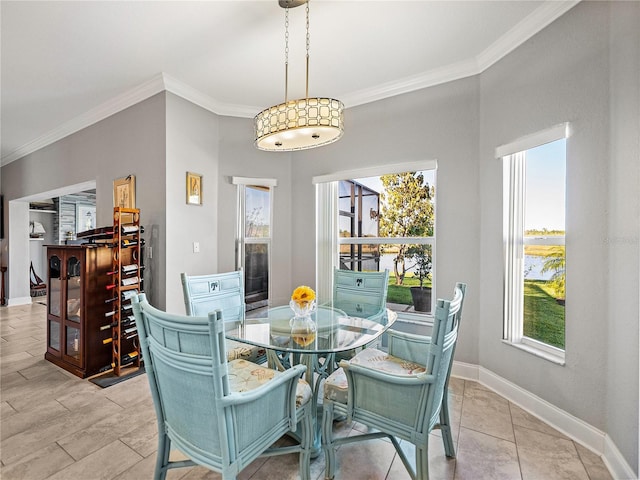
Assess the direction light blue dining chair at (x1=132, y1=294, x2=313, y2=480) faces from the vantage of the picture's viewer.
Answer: facing away from the viewer and to the right of the viewer

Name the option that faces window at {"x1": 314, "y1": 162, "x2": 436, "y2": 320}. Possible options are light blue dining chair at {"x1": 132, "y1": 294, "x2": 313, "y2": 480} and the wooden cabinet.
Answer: the light blue dining chair

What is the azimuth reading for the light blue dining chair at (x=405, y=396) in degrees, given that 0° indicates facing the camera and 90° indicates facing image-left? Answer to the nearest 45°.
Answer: approximately 135°

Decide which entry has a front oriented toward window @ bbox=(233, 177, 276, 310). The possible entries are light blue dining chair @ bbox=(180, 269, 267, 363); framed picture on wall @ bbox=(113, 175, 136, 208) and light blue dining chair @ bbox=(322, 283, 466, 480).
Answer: light blue dining chair @ bbox=(322, 283, 466, 480)

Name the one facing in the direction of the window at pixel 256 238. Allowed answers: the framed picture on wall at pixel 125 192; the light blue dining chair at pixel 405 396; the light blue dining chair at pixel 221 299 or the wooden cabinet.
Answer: the light blue dining chair at pixel 405 396

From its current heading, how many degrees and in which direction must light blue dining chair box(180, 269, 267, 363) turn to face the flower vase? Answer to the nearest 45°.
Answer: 0° — it already faces it

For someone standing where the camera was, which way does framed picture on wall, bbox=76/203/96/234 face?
facing the viewer and to the right of the viewer

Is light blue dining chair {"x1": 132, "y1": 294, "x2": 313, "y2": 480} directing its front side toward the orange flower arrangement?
yes

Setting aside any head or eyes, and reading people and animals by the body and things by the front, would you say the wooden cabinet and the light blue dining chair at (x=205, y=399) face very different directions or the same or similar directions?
very different directions

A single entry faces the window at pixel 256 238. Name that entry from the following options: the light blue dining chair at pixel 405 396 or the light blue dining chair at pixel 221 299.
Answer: the light blue dining chair at pixel 405 396

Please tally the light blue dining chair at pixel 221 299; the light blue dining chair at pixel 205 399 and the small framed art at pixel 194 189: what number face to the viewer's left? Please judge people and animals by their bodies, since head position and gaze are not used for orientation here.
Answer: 0
